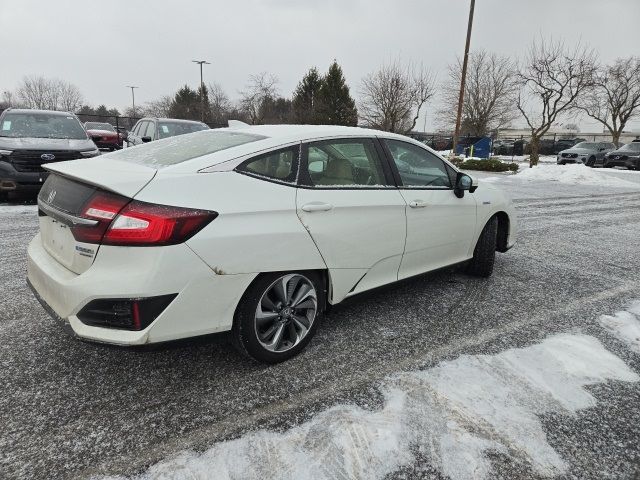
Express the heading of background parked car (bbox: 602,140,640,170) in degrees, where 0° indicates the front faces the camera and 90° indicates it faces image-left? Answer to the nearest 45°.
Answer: approximately 45°

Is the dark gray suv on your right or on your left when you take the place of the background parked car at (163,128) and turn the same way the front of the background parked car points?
on your right

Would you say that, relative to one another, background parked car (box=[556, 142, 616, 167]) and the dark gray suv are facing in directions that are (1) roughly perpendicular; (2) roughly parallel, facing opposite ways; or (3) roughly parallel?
roughly perpendicular

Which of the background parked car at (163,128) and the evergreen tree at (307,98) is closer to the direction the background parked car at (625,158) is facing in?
the background parked car

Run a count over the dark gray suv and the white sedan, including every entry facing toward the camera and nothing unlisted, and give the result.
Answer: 1

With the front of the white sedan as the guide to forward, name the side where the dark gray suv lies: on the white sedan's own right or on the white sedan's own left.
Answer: on the white sedan's own left

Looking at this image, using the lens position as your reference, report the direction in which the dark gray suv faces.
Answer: facing the viewer

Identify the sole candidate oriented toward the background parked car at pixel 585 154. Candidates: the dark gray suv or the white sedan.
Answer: the white sedan

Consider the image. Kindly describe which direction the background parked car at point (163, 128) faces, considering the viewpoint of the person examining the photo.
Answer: facing the viewer and to the right of the viewer

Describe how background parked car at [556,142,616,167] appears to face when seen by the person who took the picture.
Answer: facing the viewer and to the left of the viewer

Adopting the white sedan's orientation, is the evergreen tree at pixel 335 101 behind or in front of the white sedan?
in front

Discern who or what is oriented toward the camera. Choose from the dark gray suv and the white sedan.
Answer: the dark gray suv

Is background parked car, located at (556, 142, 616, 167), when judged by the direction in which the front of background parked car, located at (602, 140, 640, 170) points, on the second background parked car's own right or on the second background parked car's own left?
on the second background parked car's own right

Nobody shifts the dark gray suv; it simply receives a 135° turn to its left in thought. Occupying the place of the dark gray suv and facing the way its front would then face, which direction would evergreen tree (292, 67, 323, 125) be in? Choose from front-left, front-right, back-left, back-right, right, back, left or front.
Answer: front

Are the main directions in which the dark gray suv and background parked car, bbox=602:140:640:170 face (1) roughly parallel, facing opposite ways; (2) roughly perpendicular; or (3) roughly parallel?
roughly perpendicular

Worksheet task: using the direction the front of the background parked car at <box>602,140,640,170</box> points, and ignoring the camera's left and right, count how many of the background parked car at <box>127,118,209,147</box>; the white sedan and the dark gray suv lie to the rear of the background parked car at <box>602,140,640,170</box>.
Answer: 0

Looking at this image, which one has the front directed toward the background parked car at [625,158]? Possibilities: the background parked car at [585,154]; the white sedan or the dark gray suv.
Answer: the white sedan

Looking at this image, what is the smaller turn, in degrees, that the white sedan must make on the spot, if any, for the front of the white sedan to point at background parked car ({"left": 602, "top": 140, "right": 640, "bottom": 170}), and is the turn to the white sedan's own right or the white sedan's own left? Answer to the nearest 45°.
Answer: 0° — it already faces it

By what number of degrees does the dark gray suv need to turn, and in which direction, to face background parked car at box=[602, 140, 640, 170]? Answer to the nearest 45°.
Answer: approximately 90° to its left
